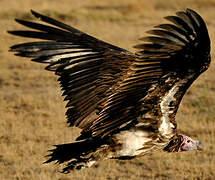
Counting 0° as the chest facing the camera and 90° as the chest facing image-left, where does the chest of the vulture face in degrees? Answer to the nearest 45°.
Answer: approximately 270°
